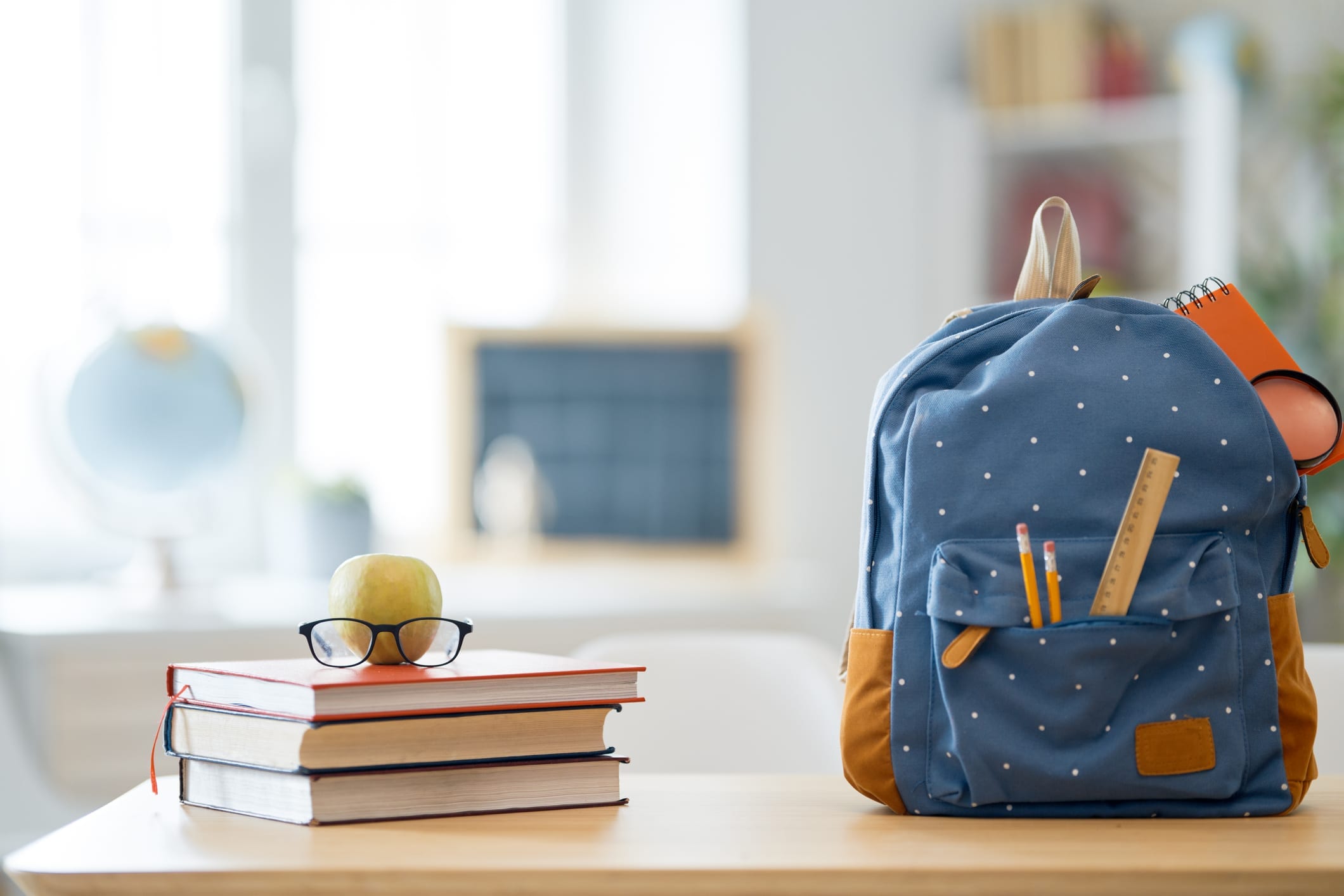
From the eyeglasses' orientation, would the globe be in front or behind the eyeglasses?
behind

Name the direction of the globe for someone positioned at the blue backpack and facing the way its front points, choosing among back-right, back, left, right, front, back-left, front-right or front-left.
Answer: back-right

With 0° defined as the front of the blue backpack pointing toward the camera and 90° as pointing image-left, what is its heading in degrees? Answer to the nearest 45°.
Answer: approximately 0°

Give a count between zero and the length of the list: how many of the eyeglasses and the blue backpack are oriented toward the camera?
2

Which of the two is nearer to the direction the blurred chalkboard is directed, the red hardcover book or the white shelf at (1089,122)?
the red hardcover book

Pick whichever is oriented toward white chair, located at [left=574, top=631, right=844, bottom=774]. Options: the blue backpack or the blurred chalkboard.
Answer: the blurred chalkboard

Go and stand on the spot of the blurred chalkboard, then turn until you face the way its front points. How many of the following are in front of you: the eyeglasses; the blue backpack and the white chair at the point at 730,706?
3

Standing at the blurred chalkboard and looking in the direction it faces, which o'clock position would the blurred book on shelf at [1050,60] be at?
The blurred book on shelf is roughly at 9 o'clock from the blurred chalkboard.
